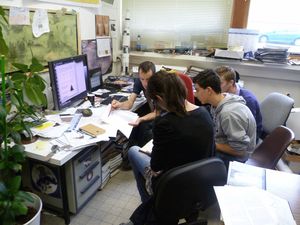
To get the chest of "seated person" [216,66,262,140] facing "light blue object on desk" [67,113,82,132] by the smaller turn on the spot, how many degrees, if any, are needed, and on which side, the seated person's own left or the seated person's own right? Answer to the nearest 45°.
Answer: approximately 45° to the seated person's own left

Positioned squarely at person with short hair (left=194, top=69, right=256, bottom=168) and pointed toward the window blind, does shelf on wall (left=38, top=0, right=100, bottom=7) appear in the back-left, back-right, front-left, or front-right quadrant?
front-left

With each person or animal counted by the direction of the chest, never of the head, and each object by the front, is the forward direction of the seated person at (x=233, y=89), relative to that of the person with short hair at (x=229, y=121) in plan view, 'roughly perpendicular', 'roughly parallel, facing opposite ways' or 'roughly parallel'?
roughly parallel

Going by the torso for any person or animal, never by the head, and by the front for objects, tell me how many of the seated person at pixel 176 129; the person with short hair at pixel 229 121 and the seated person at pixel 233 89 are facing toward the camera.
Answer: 0

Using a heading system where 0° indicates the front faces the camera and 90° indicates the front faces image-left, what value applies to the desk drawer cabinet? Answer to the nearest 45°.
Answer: approximately 315°

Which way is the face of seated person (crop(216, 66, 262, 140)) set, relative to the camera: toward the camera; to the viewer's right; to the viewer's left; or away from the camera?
to the viewer's left

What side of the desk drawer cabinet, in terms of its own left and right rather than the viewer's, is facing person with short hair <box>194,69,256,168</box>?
left

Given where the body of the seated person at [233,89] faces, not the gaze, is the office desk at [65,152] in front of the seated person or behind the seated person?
in front

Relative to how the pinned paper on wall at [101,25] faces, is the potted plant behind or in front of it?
in front

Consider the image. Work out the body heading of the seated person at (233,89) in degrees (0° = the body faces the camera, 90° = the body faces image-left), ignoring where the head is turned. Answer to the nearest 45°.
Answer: approximately 90°

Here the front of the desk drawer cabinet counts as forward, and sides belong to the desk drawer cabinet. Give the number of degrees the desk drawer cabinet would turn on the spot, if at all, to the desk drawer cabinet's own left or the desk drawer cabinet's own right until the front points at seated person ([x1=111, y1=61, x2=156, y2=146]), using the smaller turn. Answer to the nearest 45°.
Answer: approximately 90° to the desk drawer cabinet's own left

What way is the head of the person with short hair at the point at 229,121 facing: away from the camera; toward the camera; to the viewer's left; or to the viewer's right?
to the viewer's left

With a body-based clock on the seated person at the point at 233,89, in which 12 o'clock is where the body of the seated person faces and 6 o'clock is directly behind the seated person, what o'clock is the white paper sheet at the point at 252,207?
The white paper sheet is roughly at 9 o'clock from the seated person.

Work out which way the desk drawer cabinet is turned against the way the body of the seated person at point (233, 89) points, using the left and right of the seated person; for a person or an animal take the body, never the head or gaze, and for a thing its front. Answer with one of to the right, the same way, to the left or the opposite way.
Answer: the opposite way

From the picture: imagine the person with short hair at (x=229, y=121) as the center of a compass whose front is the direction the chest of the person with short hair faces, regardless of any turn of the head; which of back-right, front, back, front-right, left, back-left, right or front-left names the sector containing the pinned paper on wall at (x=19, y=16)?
front
